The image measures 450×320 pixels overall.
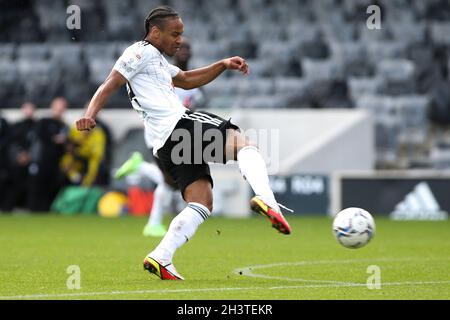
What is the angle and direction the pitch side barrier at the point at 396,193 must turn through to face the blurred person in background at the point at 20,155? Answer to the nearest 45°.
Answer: approximately 90° to its right

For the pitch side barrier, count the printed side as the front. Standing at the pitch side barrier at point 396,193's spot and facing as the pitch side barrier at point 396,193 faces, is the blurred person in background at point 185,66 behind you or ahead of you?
ahead

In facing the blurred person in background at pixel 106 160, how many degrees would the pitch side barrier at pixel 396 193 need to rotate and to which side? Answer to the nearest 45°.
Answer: approximately 90° to its right

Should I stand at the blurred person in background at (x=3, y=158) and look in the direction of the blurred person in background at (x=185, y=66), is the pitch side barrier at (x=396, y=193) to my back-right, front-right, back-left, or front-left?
front-left

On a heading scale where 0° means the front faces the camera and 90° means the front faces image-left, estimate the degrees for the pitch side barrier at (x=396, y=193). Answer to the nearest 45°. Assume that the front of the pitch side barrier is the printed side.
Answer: approximately 0°

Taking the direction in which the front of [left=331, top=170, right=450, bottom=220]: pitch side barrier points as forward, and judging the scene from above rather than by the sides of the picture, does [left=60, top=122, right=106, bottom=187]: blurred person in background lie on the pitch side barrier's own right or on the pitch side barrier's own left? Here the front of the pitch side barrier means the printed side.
on the pitch side barrier's own right

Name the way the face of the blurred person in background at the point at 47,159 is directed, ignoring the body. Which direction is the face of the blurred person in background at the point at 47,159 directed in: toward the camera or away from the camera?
toward the camera

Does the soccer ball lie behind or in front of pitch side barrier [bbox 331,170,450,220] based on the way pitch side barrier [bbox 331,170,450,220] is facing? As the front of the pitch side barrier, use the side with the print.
in front

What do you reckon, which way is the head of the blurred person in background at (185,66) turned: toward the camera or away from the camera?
toward the camera

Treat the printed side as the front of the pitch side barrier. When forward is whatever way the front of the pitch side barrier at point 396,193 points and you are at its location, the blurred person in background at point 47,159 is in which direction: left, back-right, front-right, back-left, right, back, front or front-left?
right
